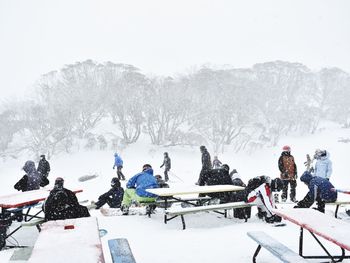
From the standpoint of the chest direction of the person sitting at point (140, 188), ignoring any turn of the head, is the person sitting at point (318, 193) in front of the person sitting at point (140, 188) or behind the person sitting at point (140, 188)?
behind

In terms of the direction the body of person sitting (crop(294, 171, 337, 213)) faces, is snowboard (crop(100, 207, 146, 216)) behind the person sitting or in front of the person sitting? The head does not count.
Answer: in front

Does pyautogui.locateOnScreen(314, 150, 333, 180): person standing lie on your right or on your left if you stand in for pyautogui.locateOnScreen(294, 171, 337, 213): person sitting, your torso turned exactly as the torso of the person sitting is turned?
on your right

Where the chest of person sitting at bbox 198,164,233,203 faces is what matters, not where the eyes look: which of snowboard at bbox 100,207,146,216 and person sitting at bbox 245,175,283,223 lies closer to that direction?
the person sitting

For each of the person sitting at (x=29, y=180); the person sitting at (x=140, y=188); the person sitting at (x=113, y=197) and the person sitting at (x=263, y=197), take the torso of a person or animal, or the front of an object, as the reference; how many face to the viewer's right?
1

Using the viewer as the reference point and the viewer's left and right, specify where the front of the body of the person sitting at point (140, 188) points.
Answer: facing to the left of the viewer

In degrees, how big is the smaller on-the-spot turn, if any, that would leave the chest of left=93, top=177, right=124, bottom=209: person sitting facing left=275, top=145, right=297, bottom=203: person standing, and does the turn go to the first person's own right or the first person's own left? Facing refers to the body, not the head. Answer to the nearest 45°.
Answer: approximately 180°

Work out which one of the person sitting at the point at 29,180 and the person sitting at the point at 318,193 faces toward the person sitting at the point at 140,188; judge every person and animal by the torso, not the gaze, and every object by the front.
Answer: the person sitting at the point at 318,193

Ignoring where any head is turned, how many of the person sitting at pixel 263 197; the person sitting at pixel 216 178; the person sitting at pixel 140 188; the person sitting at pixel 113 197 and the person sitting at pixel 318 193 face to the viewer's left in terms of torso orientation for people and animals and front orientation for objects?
3

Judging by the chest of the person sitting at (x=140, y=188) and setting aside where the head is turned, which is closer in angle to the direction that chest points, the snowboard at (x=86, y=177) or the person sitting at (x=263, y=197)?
the snowboard

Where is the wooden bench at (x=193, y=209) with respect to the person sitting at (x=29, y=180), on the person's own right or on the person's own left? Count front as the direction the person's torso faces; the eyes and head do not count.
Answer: on the person's own left

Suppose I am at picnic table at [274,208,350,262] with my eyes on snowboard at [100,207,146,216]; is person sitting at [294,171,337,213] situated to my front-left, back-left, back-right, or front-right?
front-right

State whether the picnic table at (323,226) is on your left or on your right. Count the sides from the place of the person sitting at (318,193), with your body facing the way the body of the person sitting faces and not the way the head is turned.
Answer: on your left
